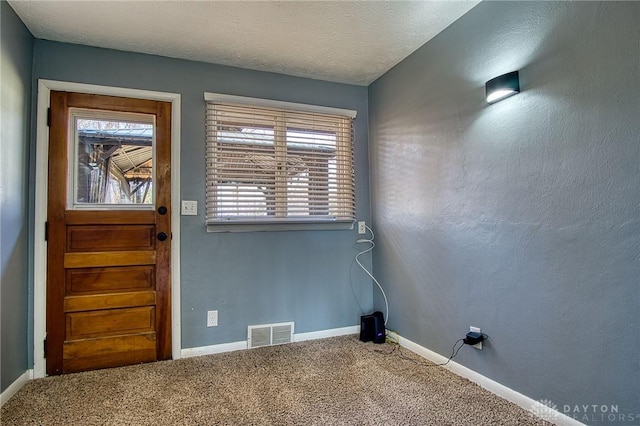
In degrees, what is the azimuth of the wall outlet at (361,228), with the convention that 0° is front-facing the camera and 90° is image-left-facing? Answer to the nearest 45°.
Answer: approximately 0°

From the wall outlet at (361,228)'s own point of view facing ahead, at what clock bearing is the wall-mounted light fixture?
The wall-mounted light fixture is roughly at 11 o'clock from the wall outlet.

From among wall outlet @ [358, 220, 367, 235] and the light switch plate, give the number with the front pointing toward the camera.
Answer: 2

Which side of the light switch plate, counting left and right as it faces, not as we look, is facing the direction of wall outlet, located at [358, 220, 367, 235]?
left

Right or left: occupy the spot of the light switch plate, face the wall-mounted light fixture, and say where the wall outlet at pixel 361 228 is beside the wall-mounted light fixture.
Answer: left

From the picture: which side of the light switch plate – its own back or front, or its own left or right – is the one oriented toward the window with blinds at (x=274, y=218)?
left

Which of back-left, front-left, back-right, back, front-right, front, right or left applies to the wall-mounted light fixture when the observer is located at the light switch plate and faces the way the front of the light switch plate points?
front-left

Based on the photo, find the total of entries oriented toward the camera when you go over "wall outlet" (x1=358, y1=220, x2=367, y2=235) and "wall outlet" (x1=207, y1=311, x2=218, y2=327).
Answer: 2
